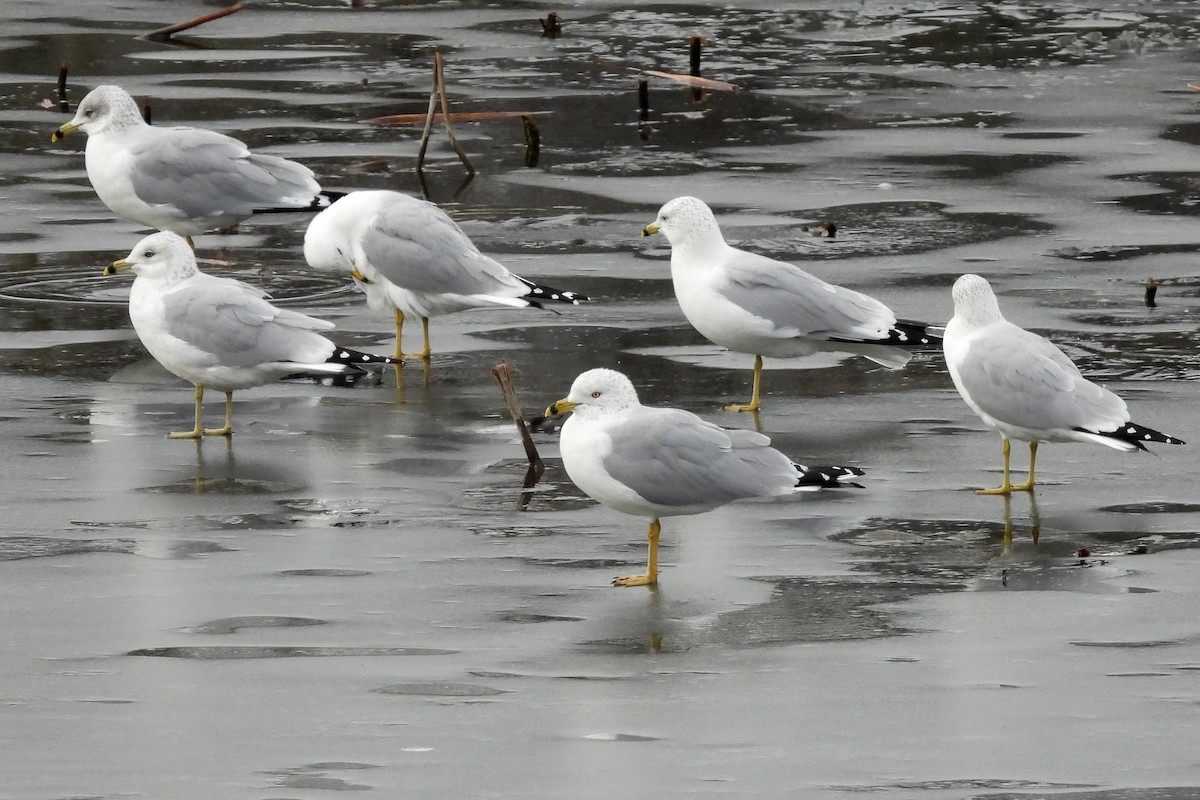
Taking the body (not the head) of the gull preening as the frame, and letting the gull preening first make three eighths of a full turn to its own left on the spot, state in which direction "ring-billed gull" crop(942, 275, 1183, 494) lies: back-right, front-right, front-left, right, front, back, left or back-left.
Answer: front

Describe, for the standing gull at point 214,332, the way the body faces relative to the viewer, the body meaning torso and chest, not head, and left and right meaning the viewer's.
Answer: facing to the left of the viewer

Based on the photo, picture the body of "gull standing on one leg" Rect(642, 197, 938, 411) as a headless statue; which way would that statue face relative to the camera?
to the viewer's left

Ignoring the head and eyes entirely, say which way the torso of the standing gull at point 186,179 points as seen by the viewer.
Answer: to the viewer's left

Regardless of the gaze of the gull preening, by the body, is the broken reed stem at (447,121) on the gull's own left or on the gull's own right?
on the gull's own right

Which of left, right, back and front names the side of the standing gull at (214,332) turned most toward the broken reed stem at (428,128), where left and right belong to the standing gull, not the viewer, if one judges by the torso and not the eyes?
right

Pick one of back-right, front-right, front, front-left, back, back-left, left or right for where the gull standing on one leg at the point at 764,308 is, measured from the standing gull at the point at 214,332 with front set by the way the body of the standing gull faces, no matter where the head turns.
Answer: back

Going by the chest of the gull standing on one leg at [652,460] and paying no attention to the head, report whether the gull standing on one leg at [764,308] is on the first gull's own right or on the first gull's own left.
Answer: on the first gull's own right

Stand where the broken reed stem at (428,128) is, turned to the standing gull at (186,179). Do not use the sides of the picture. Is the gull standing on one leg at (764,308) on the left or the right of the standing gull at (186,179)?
left

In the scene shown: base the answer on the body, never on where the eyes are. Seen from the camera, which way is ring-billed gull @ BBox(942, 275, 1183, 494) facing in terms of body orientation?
to the viewer's left

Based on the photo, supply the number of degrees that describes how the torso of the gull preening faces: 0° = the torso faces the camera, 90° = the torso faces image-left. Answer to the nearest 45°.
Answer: approximately 90°

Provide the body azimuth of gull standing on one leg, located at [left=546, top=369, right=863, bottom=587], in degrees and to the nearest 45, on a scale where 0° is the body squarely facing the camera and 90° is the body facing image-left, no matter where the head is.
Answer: approximately 90°
